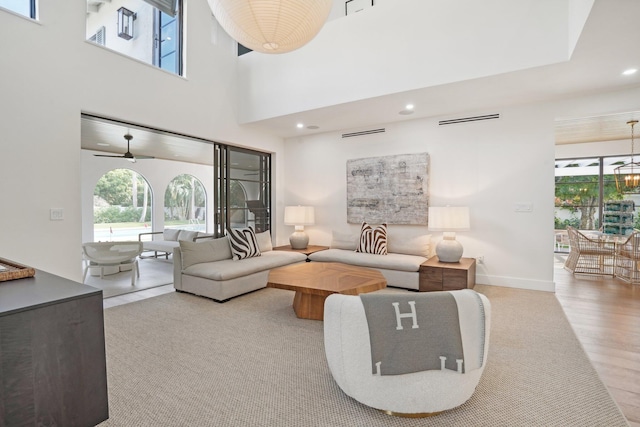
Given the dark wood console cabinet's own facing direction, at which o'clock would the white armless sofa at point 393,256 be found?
The white armless sofa is roughly at 10 o'clock from the dark wood console cabinet.

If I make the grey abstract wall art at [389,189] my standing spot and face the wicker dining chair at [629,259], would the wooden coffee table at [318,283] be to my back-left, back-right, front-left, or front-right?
back-right

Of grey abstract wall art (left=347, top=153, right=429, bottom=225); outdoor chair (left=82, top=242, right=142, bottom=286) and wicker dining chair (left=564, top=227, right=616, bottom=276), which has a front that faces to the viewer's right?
the wicker dining chair

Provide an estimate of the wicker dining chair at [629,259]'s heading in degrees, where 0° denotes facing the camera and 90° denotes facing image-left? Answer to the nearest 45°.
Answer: approximately 135°

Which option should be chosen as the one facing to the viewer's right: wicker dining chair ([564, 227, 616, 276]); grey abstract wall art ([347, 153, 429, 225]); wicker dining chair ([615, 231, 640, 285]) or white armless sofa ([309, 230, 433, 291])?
wicker dining chair ([564, 227, 616, 276])

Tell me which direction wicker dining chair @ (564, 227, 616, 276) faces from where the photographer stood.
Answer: facing to the right of the viewer
